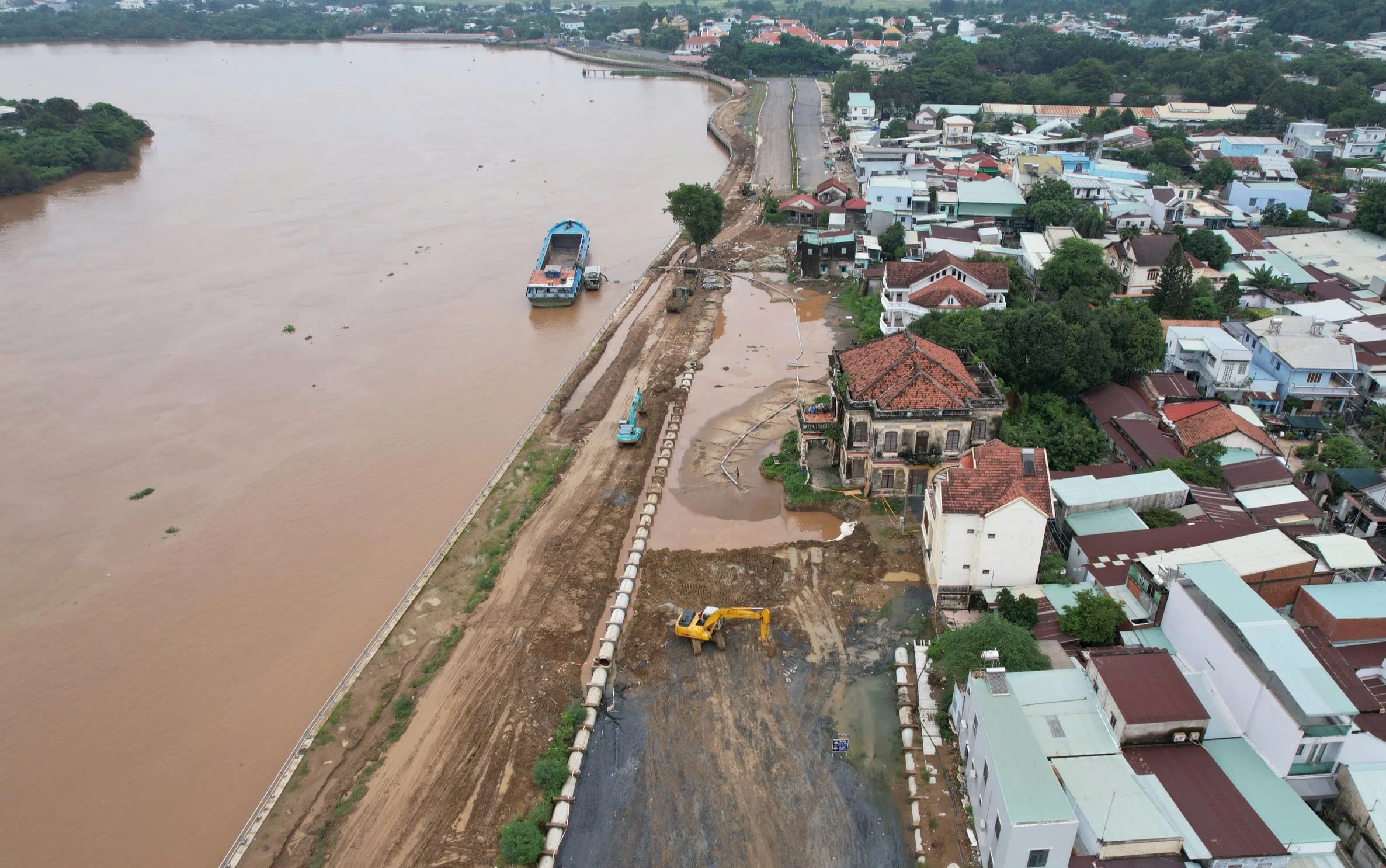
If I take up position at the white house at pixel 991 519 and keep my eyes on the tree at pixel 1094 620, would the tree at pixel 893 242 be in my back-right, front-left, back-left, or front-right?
back-left

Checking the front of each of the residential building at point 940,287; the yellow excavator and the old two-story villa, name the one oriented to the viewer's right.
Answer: the yellow excavator

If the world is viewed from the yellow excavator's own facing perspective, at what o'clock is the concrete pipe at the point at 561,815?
The concrete pipe is roughly at 4 o'clock from the yellow excavator.

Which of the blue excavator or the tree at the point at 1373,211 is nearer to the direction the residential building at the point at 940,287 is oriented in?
the blue excavator

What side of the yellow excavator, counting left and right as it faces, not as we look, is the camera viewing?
right

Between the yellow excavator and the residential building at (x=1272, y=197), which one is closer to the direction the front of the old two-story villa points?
the yellow excavator

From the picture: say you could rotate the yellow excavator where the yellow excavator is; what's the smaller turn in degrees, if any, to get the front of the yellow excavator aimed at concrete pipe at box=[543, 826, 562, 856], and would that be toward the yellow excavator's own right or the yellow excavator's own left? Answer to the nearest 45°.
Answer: approximately 135° to the yellow excavator's own right

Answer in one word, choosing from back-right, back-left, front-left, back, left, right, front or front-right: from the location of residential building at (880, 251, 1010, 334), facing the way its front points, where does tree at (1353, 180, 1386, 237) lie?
back-left
